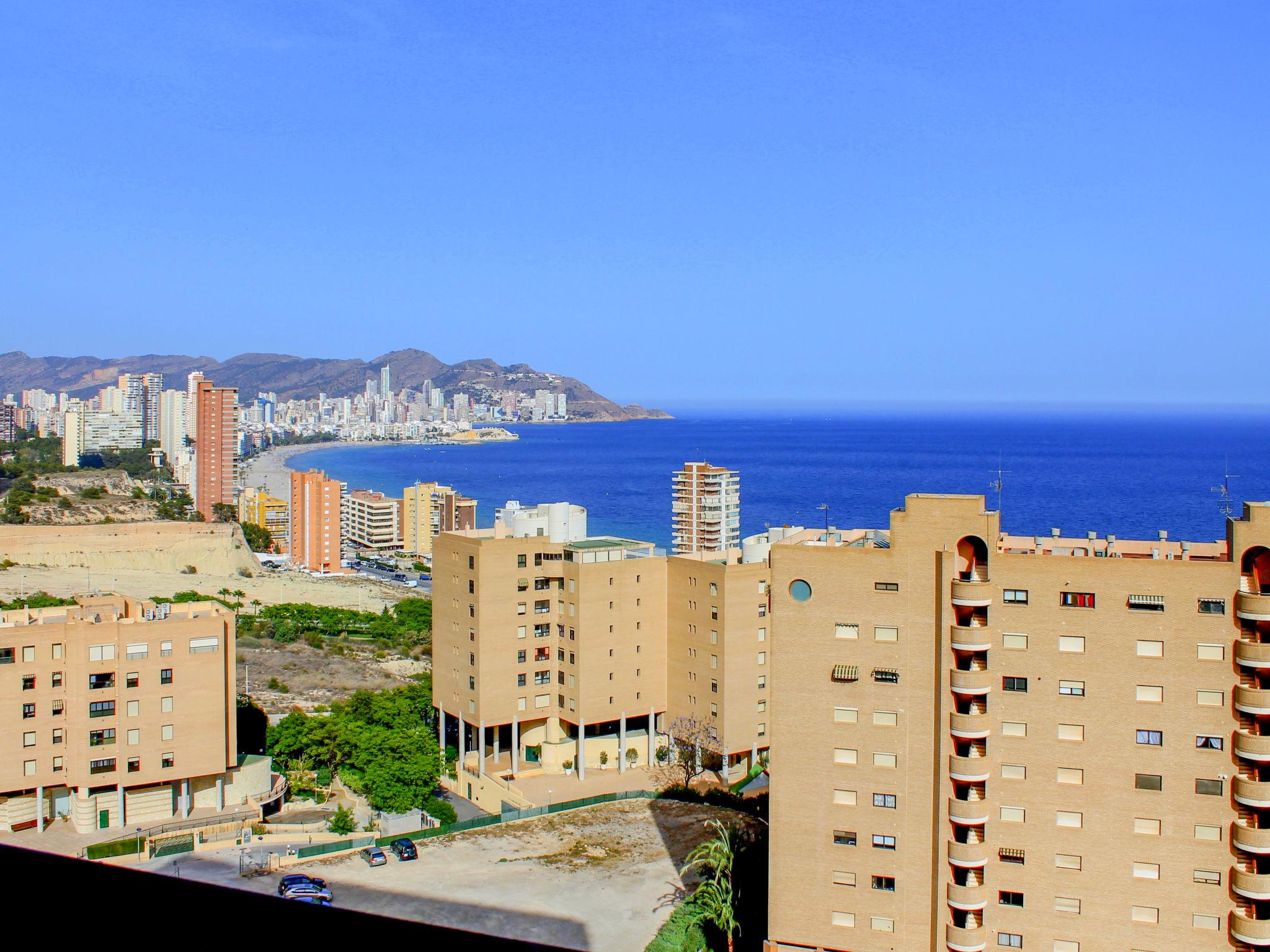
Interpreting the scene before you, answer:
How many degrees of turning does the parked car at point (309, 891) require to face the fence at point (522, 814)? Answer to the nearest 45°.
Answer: approximately 45° to its left

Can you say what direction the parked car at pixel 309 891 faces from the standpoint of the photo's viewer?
facing to the right of the viewer

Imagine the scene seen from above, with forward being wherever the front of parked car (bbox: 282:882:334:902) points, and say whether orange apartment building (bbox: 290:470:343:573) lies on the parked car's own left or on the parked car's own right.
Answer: on the parked car's own left

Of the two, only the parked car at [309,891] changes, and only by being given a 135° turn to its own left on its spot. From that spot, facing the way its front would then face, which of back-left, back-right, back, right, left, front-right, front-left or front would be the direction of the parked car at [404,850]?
right

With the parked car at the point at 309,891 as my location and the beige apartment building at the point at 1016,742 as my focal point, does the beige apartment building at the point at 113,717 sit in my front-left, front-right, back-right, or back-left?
back-left

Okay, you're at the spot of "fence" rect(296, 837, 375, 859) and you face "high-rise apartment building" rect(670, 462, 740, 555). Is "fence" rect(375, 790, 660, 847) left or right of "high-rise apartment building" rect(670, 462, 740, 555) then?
right

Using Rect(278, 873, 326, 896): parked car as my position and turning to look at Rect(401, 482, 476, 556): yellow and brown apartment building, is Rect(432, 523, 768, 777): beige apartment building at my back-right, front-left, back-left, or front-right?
front-right

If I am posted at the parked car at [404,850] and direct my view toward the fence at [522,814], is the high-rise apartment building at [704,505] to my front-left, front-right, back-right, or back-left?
front-left
